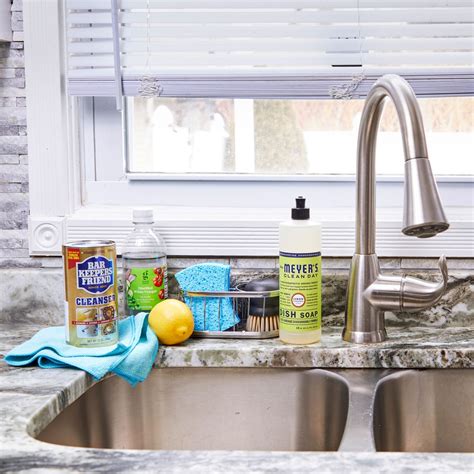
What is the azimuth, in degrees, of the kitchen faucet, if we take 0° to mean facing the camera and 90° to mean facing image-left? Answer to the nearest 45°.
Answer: approximately 315°
